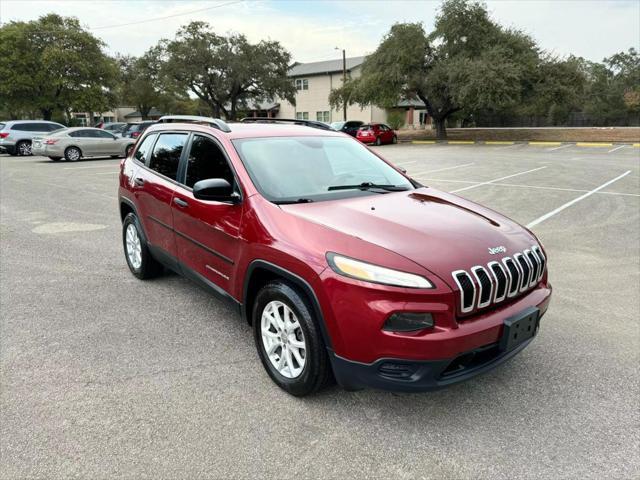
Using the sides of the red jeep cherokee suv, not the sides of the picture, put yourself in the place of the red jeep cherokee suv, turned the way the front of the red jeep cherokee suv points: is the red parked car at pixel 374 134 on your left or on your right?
on your left

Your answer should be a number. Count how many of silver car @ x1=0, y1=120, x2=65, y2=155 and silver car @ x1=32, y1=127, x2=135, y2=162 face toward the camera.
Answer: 0

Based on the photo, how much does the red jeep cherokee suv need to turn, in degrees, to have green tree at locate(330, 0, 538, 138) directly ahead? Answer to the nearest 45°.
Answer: approximately 135° to its left

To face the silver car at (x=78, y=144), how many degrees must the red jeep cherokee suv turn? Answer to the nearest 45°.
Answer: approximately 180°
